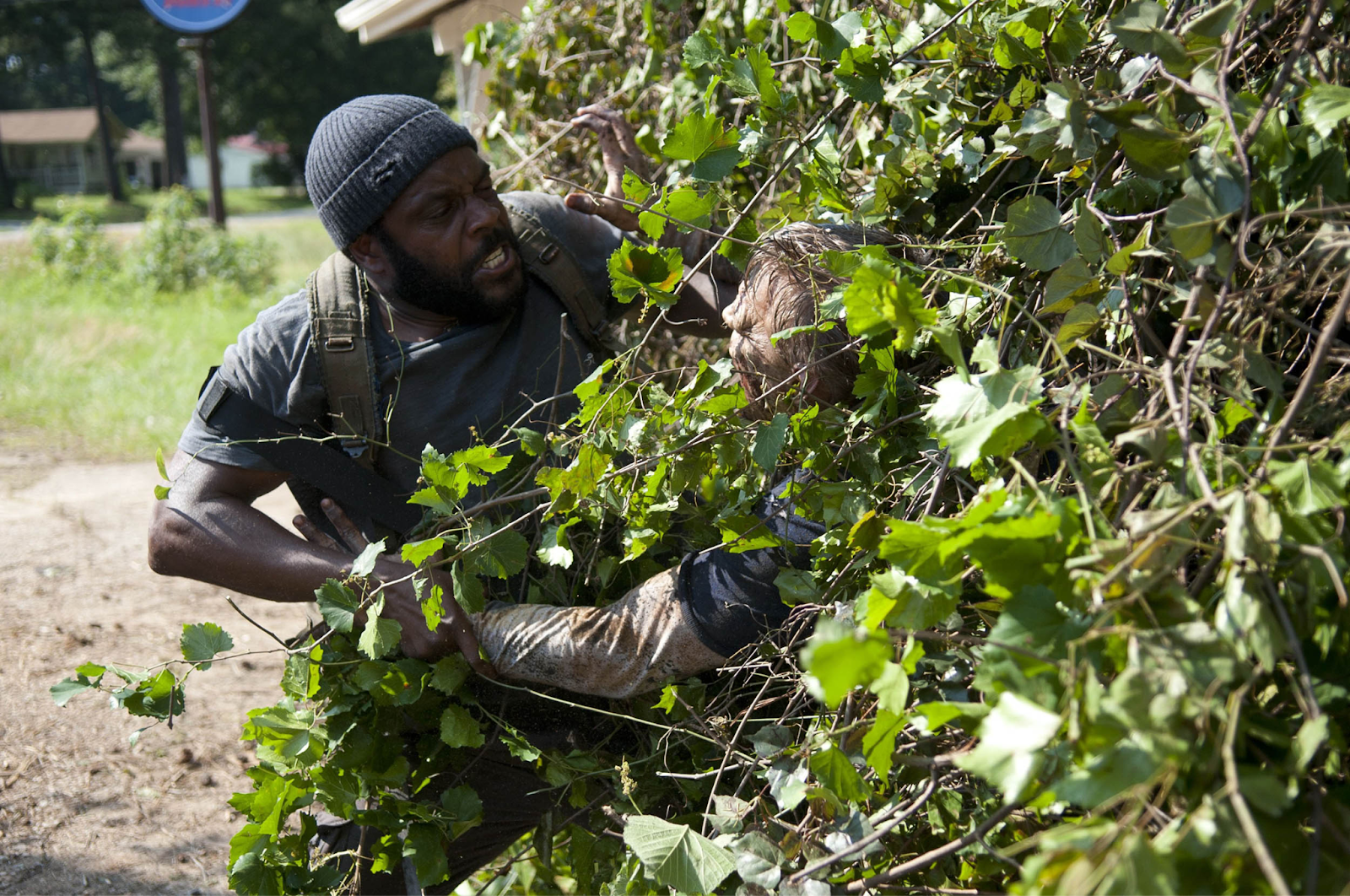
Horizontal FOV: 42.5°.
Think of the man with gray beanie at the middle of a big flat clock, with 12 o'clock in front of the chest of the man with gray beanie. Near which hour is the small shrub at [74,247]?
The small shrub is roughly at 7 o'clock from the man with gray beanie.

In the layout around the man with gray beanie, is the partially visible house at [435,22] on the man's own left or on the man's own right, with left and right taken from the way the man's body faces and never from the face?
on the man's own left

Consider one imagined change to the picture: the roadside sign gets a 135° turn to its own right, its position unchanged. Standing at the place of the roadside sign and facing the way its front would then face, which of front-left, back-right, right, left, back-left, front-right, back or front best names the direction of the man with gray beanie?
back-left

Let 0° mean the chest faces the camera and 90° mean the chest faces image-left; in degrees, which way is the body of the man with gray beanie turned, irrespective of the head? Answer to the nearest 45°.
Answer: approximately 315°

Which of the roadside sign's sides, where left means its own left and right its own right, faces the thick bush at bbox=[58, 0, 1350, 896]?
front

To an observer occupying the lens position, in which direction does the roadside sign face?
facing the viewer

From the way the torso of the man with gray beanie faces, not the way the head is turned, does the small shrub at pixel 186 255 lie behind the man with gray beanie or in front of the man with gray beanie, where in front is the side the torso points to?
behind
